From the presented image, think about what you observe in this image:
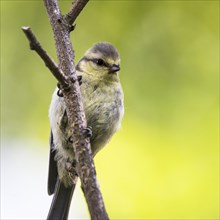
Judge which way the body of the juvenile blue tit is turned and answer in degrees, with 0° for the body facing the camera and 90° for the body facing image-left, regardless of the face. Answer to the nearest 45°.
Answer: approximately 315°
